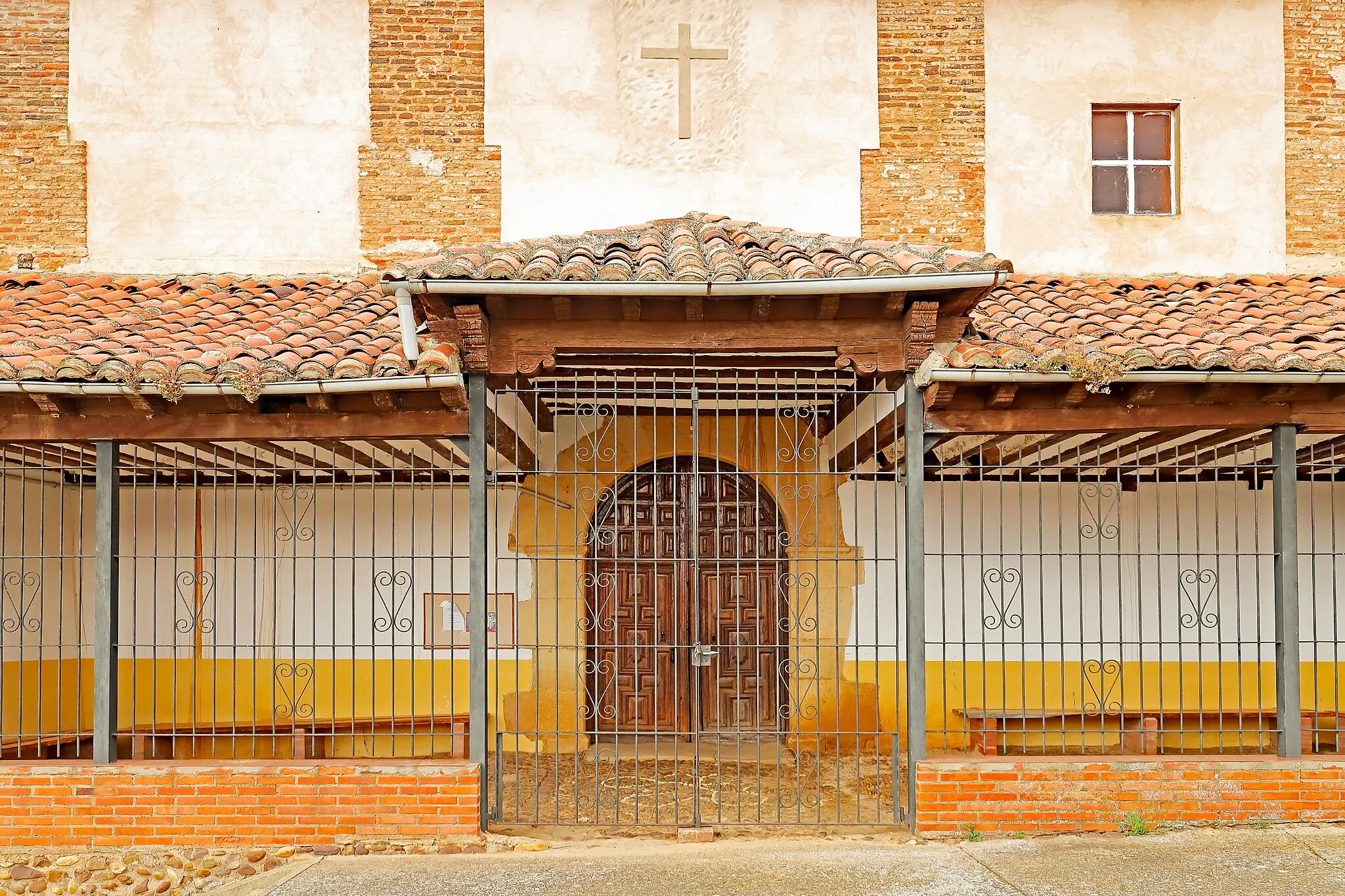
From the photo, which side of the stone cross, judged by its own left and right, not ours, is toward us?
front

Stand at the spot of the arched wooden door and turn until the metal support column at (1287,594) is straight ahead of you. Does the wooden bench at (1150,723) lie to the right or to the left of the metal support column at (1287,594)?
left

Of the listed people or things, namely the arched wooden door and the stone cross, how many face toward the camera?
2

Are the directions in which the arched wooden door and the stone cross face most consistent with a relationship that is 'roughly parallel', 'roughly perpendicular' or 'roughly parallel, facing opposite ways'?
roughly parallel

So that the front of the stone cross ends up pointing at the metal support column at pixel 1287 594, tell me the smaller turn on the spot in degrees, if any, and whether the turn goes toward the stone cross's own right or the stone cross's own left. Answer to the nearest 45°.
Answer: approximately 45° to the stone cross's own left

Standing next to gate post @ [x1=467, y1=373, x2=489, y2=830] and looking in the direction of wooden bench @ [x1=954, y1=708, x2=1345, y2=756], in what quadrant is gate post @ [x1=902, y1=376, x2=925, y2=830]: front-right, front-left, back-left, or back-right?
front-right

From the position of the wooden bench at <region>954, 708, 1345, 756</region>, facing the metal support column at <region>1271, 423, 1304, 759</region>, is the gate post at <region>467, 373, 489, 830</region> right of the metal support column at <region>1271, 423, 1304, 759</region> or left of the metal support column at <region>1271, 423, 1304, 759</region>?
right

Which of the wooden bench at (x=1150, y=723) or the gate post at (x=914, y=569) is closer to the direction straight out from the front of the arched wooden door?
the gate post
